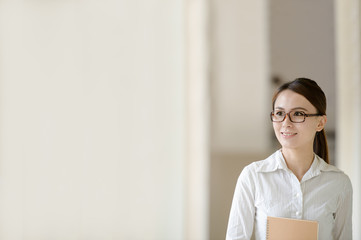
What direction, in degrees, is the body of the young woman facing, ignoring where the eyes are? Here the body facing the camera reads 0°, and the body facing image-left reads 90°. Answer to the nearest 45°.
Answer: approximately 0°

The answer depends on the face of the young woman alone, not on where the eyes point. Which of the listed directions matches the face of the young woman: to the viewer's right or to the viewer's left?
to the viewer's left
